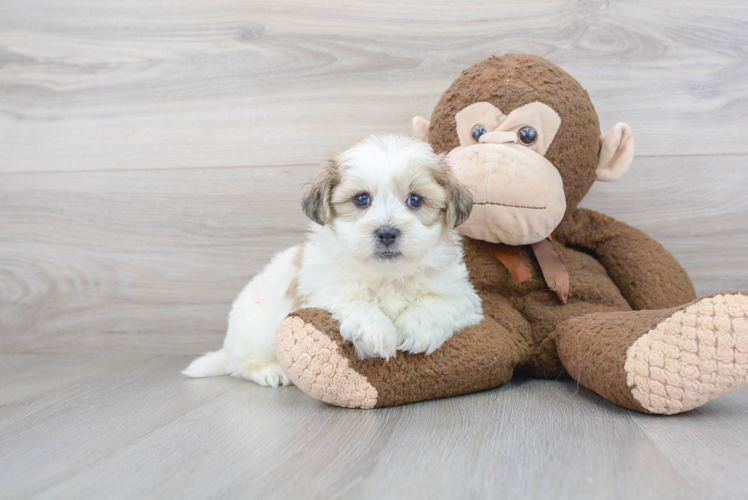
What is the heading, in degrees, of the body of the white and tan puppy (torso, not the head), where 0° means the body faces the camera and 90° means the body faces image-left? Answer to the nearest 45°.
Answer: approximately 315°
